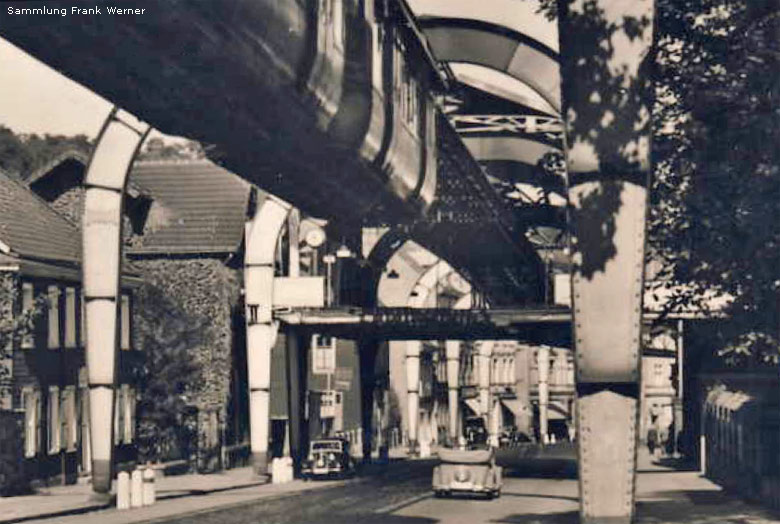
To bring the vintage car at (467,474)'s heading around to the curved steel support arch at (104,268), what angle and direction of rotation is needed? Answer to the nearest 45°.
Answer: approximately 135° to its left

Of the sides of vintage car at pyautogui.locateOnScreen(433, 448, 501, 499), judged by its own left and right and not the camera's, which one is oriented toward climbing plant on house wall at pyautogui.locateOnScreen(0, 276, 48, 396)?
left

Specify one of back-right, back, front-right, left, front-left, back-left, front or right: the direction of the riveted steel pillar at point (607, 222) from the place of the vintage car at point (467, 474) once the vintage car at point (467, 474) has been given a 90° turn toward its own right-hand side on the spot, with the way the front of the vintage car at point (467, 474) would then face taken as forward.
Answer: right

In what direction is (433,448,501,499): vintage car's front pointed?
away from the camera

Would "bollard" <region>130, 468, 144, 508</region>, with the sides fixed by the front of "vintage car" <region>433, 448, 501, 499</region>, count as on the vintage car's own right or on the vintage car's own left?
on the vintage car's own left

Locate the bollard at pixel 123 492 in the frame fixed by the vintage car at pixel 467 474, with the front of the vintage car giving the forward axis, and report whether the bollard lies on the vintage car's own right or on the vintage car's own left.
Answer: on the vintage car's own left

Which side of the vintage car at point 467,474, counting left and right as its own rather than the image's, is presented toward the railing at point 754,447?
right

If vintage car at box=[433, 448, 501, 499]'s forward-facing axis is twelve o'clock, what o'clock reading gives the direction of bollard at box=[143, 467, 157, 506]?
The bollard is roughly at 8 o'clock from the vintage car.
